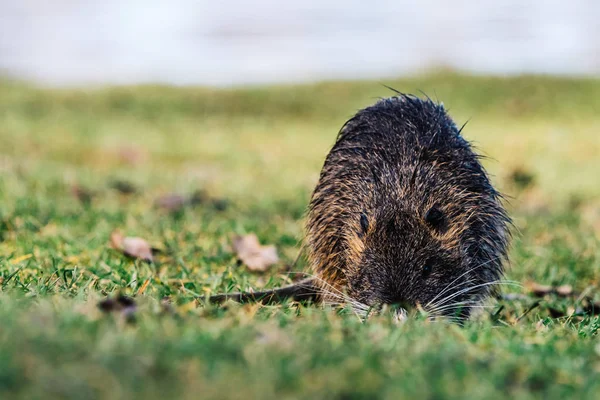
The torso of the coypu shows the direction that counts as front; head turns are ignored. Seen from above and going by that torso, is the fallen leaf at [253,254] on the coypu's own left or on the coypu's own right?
on the coypu's own right

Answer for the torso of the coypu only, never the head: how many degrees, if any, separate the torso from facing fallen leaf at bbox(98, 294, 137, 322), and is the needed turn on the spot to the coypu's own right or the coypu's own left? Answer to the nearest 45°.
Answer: approximately 45° to the coypu's own right

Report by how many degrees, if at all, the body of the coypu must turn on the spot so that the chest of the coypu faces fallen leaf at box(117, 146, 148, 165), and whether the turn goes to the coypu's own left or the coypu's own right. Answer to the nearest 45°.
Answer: approximately 135° to the coypu's own right

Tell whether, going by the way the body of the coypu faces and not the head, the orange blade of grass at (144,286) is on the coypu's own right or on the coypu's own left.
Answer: on the coypu's own right

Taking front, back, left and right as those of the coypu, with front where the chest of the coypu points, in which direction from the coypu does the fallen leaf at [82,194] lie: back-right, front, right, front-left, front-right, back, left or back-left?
back-right

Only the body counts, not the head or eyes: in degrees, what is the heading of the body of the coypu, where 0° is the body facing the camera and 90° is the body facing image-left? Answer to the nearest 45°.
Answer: approximately 0°

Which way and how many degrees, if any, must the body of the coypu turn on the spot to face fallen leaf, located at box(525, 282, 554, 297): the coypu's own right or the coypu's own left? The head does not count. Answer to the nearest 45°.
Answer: approximately 135° to the coypu's own left

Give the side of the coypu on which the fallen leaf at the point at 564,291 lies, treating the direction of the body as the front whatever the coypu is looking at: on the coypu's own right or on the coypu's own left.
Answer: on the coypu's own left

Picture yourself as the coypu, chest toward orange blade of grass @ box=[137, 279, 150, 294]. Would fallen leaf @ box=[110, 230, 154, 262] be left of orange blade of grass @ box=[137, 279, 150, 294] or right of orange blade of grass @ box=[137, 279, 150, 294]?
right
